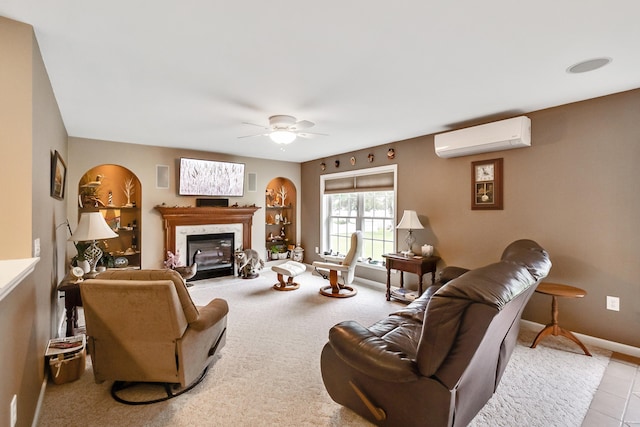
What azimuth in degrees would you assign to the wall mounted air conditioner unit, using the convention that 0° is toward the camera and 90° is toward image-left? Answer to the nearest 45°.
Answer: approximately 45°

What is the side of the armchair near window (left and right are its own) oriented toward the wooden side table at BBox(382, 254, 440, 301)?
back

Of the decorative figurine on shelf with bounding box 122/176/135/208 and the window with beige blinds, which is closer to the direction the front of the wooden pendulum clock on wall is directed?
the decorative figurine on shelf

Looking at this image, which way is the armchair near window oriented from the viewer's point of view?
to the viewer's left

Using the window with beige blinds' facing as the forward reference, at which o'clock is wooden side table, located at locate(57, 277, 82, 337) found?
The wooden side table is roughly at 12 o'clock from the window with beige blinds.

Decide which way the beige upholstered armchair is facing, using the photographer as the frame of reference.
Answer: facing away from the viewer and to the right of the viewer

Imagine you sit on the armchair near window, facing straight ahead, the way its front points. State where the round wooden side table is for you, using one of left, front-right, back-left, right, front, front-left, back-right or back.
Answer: back-left
